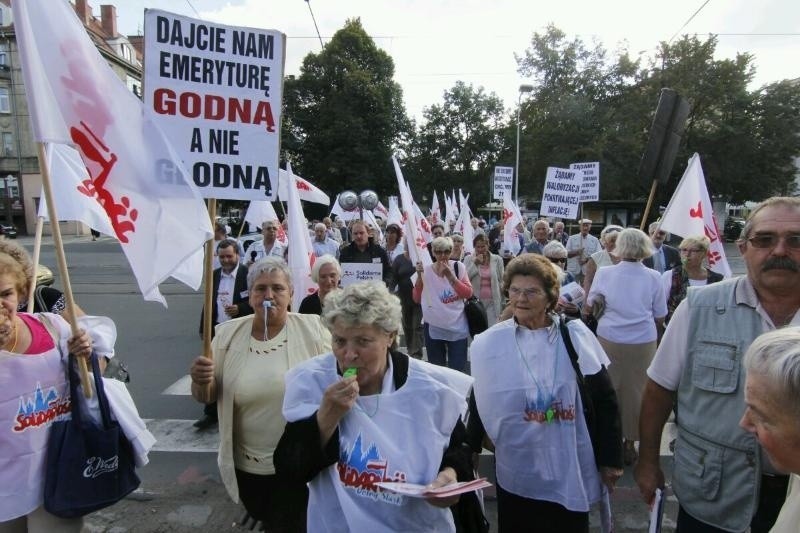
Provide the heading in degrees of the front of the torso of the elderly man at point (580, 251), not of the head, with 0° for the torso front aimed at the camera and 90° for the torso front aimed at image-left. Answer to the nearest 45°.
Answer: approximately 0°

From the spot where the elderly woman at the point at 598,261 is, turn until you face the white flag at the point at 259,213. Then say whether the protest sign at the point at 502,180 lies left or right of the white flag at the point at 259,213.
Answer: right

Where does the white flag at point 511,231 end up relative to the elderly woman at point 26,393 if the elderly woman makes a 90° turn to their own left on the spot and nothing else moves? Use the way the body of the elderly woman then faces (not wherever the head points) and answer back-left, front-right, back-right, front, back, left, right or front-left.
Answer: front-left

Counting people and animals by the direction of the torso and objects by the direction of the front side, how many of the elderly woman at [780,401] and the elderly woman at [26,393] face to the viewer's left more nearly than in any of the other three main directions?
1

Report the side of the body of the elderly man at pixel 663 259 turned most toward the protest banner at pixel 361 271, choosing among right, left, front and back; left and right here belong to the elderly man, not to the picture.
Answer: right

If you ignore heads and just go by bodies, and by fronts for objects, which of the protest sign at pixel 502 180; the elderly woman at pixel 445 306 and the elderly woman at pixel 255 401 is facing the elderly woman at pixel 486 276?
the protest sign

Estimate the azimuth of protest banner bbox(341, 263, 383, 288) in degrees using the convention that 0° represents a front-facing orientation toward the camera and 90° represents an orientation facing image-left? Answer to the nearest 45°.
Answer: approximately 0°

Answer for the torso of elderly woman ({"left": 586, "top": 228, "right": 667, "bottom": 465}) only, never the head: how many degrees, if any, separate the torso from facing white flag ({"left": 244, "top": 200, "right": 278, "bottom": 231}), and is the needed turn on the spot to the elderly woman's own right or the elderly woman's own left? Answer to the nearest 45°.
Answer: approximately 45° to the elderly woman's own left

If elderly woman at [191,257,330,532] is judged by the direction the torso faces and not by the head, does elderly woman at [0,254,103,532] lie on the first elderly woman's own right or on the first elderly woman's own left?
on the first elderly woman's own right

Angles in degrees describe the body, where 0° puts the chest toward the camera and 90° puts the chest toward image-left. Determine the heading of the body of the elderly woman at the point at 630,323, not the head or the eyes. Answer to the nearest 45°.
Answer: approximately 180°

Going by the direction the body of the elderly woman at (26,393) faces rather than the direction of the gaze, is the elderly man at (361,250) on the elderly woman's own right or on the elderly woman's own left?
on the elderly woman's own left

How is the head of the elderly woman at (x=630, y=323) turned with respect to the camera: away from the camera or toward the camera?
away from the camera
